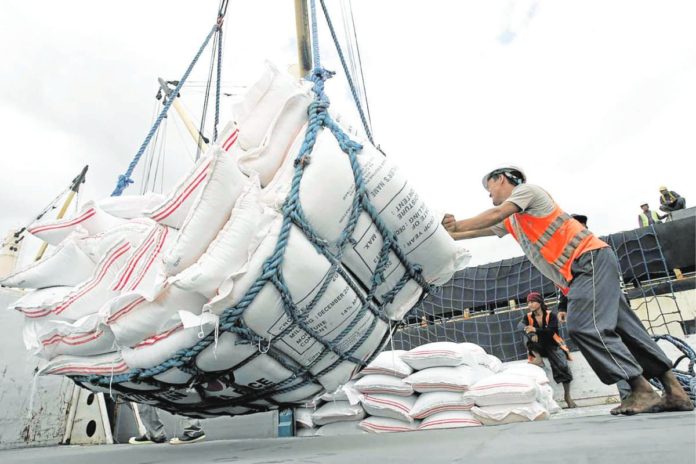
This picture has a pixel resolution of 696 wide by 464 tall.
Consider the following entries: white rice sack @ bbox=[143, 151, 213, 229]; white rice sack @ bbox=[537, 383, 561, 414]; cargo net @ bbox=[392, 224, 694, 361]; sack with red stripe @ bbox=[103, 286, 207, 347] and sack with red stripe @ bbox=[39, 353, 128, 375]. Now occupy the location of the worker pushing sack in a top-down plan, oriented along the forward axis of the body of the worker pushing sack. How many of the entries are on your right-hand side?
2

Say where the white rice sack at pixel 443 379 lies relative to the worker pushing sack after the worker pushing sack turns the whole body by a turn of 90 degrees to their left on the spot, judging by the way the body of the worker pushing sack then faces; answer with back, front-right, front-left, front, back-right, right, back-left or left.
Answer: back-right

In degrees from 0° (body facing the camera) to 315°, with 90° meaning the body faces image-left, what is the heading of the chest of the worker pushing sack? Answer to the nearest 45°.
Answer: approximately 90°

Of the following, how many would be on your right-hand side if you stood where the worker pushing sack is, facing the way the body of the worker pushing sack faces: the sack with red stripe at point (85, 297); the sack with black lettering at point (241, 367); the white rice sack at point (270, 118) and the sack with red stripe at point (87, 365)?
0

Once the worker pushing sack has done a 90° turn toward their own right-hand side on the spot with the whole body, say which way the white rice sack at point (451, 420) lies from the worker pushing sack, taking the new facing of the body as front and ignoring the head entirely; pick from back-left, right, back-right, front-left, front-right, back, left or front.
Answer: front-left

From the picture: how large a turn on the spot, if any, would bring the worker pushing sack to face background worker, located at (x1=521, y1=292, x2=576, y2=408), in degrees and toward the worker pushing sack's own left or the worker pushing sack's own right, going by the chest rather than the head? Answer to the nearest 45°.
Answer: approximately 90° to the worker pushing sack's own right

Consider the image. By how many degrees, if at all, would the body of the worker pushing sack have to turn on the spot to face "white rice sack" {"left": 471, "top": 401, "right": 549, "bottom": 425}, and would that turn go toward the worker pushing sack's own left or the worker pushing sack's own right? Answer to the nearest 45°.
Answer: approximately 45° to the worker pushing sack's own right

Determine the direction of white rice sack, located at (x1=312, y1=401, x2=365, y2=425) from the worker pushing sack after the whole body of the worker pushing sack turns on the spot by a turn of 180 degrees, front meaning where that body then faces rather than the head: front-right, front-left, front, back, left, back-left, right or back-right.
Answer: back-left

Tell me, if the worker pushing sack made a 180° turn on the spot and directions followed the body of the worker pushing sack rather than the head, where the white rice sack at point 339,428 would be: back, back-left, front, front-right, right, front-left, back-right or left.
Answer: back-left

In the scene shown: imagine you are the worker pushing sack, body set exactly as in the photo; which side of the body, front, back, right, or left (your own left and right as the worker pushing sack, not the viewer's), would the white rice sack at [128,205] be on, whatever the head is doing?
front

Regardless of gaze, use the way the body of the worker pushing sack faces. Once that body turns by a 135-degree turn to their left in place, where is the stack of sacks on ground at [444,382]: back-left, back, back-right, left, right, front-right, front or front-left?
back

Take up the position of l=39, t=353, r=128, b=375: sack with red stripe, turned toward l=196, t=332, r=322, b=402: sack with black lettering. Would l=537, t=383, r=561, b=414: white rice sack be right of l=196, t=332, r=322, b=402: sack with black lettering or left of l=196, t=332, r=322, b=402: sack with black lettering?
left

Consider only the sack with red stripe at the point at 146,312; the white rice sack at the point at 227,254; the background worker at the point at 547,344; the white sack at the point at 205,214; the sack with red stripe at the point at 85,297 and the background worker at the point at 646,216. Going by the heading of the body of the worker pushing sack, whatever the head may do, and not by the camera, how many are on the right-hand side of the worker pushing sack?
2

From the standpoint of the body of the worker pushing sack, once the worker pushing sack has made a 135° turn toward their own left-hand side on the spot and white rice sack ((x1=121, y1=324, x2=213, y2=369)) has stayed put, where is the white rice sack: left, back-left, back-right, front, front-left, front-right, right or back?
right

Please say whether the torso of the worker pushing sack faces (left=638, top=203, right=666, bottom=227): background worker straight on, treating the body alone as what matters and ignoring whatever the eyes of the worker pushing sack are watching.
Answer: no

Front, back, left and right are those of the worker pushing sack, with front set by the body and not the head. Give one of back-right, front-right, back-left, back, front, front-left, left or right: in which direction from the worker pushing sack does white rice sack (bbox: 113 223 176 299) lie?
front-left

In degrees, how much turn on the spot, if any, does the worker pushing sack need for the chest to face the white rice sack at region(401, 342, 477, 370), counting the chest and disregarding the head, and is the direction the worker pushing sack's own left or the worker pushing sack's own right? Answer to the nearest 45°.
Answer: approximately 45° to the worker pushing sack's own right

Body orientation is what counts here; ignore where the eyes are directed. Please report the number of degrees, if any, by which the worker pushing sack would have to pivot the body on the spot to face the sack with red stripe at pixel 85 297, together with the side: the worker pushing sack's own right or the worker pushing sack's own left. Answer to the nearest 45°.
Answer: approximately 45° to the worker pushing sack's own left
